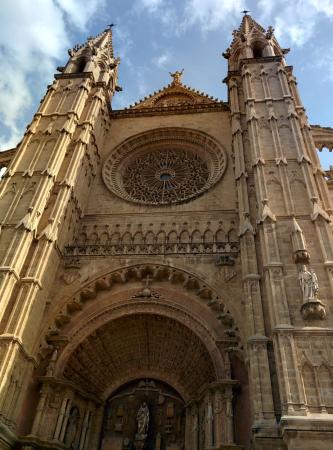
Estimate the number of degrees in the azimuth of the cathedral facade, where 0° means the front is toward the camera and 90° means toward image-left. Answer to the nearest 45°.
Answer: approximately 0°
